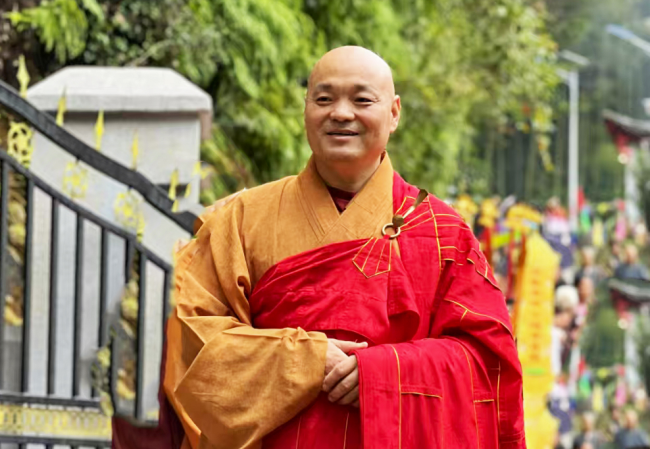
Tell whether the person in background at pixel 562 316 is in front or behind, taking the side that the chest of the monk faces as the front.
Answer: behind

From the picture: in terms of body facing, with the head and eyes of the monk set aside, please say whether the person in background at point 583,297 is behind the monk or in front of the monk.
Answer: behind

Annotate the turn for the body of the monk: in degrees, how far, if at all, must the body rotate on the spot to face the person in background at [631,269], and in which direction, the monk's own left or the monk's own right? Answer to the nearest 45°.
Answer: approximately 180°

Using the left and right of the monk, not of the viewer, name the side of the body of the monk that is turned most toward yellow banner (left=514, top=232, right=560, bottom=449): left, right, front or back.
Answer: back

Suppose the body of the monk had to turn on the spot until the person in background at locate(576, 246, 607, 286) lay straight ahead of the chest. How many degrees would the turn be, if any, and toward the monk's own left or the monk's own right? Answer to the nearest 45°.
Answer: approximately 180°

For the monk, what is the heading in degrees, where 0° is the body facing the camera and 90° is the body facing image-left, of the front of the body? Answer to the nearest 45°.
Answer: approximately 0°
